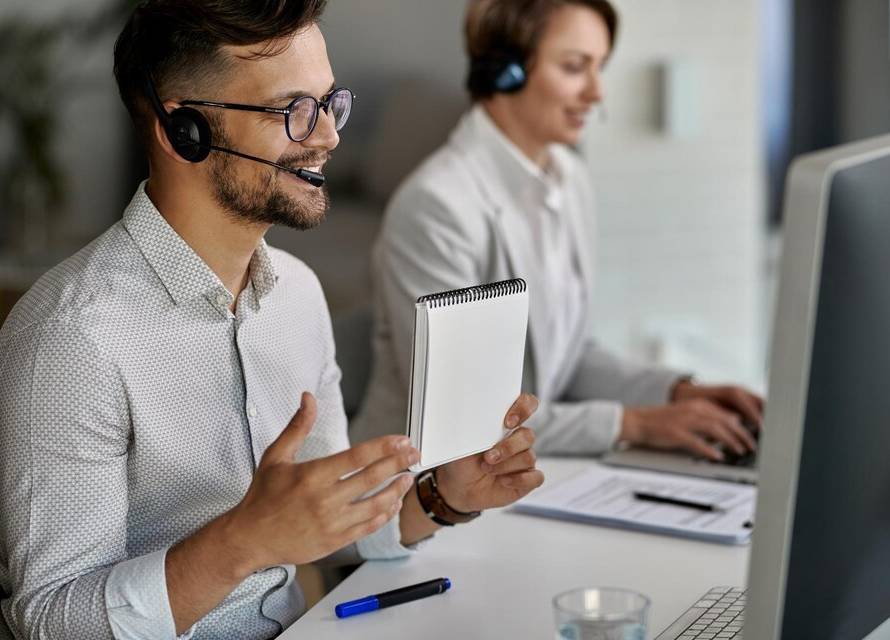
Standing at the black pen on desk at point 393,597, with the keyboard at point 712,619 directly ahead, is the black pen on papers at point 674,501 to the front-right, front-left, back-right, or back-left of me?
front-left

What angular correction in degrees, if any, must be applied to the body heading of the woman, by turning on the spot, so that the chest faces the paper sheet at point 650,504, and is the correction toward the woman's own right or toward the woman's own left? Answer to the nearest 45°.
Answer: approximately 45° to the woman's own right

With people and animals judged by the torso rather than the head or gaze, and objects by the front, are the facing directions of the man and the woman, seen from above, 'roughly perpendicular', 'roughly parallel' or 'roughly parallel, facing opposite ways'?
roughly parallel

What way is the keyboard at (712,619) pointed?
to the viewer's left

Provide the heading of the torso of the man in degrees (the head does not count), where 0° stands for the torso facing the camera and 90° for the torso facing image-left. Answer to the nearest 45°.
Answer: approximately 315°

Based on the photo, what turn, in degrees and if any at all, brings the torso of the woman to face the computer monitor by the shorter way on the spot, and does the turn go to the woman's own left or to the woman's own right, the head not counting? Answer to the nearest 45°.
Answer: approximately 45° to the woman's own right

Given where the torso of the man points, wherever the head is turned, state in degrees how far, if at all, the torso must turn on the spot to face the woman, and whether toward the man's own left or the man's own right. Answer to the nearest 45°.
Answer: approximately 90° to the man's own left

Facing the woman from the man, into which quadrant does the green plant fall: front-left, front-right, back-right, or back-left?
front-left

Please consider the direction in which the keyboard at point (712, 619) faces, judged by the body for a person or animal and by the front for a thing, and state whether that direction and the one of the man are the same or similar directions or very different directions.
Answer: very different directions

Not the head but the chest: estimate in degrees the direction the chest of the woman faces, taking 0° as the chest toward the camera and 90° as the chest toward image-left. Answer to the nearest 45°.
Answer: approximately 315°

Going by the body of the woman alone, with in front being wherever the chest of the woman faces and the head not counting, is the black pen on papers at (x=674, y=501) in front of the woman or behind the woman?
in front

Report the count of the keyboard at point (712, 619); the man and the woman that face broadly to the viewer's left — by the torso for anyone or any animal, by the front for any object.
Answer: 1
